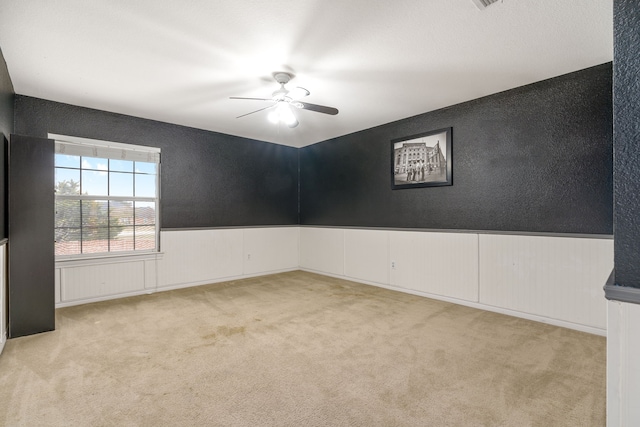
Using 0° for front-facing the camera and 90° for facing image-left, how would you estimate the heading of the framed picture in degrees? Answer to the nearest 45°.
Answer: approximately 45°

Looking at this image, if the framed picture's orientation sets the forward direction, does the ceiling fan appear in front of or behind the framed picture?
in front

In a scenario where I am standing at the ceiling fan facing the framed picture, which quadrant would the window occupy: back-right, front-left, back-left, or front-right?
back-left

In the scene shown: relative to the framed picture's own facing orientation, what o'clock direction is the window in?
The window is roughly at 1 o'clock from the framed picture.
